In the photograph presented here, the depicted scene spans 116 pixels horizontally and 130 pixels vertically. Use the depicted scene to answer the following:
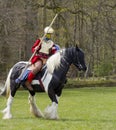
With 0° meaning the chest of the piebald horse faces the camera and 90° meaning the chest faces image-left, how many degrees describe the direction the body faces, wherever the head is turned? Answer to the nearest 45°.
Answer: approximately 270°
